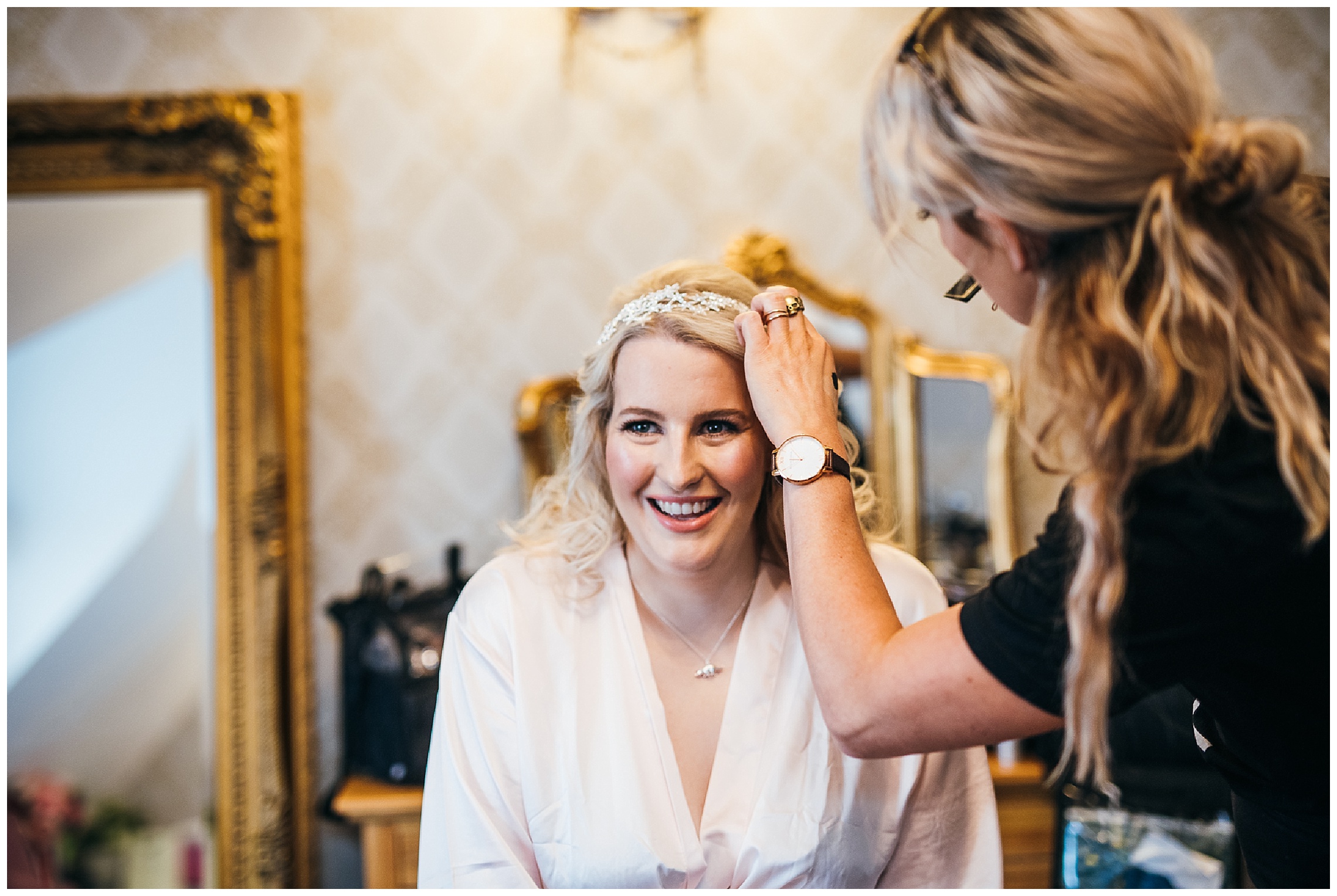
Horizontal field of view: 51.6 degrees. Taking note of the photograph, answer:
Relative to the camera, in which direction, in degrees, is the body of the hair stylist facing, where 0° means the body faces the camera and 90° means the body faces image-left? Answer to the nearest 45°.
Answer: approximately 135°

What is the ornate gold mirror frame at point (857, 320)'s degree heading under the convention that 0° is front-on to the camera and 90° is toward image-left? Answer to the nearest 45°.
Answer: approximately 0°

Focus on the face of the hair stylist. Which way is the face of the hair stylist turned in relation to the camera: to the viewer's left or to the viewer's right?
to the viewer's left

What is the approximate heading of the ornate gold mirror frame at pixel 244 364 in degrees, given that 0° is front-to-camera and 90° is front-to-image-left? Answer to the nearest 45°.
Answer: approximately 0°

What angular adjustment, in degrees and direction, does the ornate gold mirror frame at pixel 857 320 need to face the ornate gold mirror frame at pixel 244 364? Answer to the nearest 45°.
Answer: approximately 90° to its right
